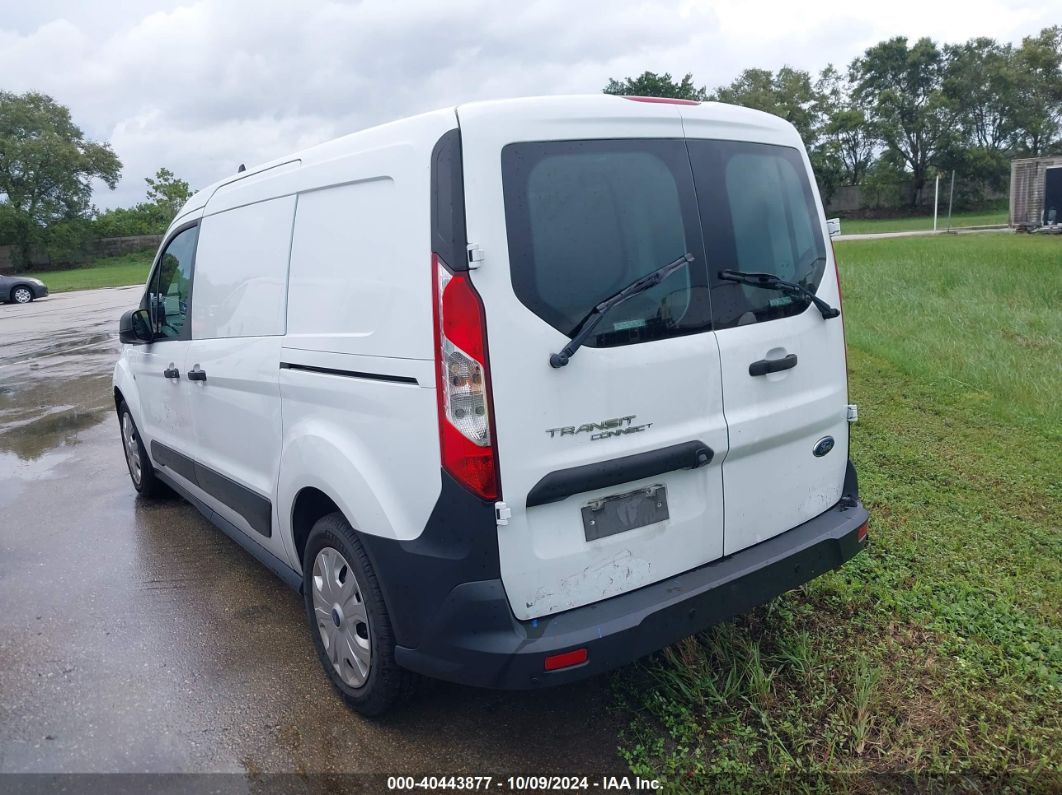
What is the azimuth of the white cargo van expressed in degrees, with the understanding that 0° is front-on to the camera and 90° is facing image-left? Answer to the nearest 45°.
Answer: approximately 135°
